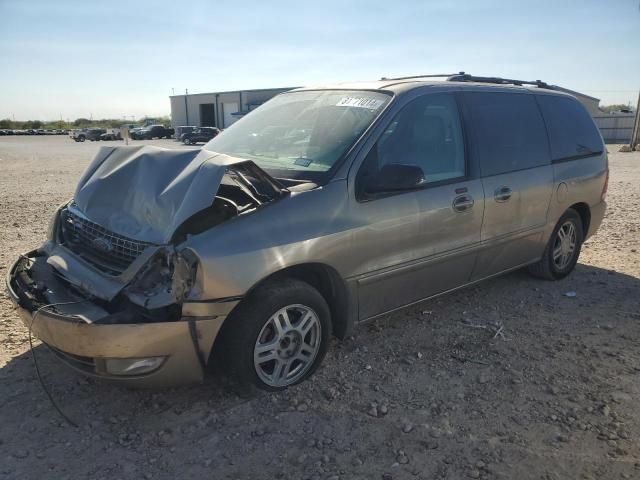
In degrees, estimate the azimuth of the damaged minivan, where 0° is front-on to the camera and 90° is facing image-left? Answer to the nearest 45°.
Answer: approximately 45°

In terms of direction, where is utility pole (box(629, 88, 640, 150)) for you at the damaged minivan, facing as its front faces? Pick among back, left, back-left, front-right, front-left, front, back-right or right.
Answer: back
